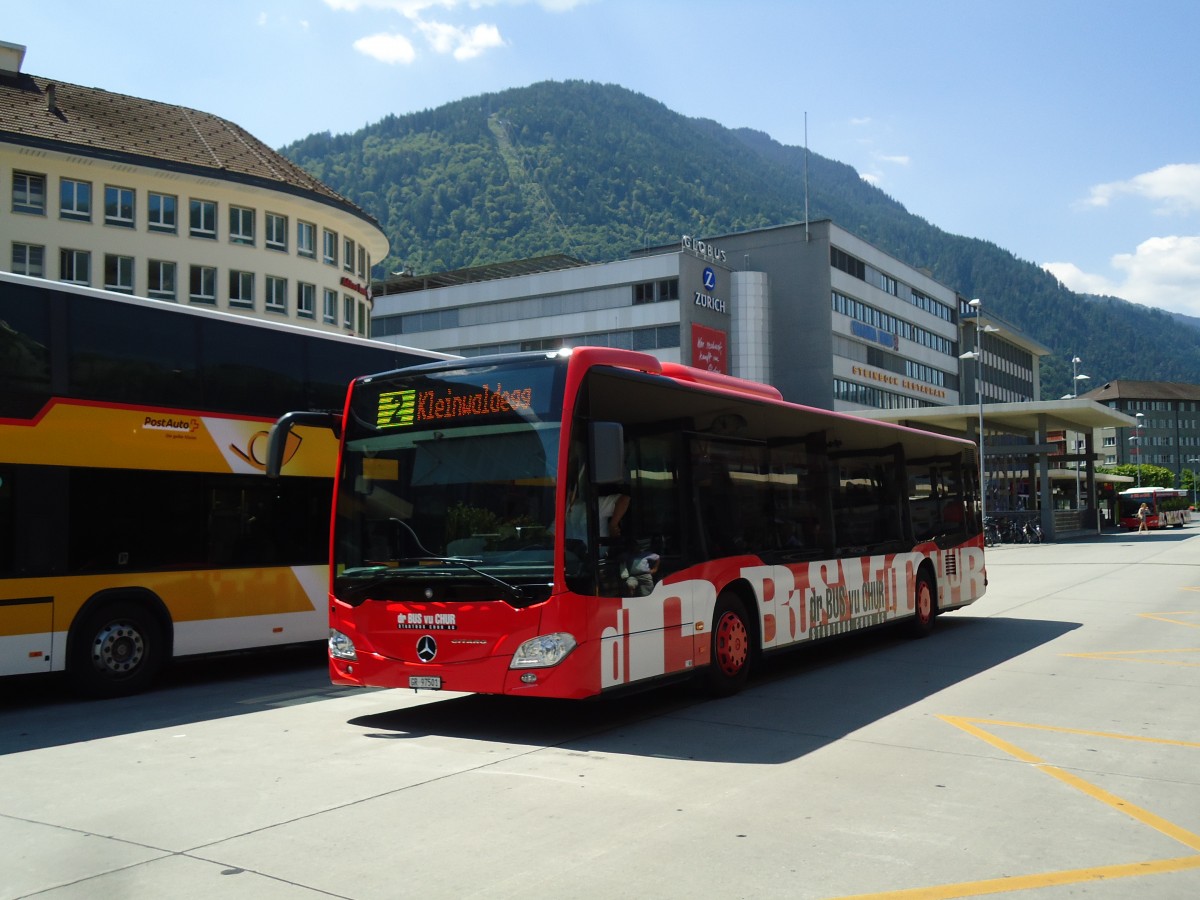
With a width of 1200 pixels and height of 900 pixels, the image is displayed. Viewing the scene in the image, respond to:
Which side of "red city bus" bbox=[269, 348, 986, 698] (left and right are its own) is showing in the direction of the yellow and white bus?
right

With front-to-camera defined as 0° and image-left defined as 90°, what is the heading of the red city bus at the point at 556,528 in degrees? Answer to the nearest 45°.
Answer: approximately 45°
